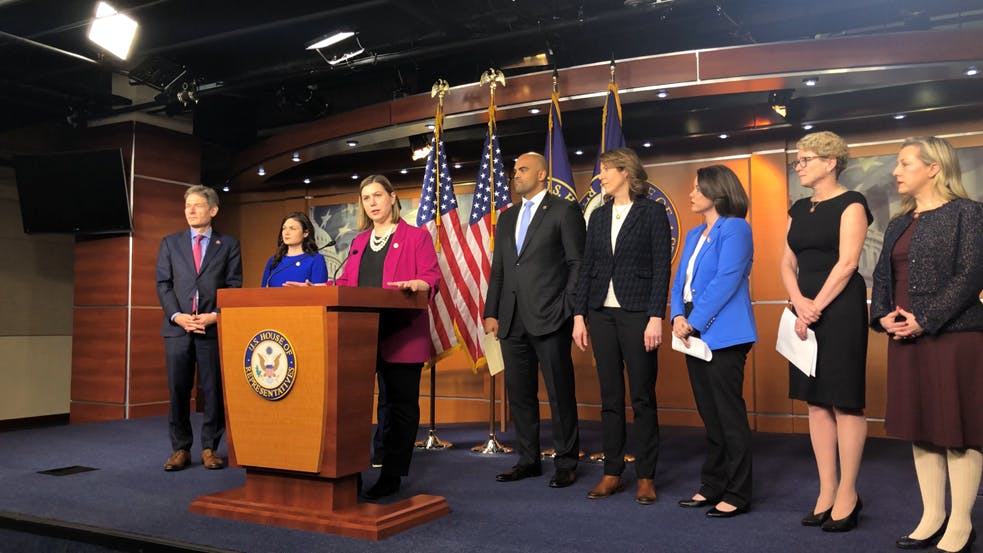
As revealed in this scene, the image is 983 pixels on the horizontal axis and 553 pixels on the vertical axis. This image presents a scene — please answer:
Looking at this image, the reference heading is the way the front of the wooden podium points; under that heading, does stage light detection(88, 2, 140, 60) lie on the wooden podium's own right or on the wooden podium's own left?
on the wooden podium's own right

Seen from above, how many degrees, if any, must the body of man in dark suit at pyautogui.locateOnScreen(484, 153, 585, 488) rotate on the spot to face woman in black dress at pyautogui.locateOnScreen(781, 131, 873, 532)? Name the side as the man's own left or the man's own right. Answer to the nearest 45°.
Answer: approximately 90° to the man's own left

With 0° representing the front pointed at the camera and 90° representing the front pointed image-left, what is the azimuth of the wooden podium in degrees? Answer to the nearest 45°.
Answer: approximately 45°

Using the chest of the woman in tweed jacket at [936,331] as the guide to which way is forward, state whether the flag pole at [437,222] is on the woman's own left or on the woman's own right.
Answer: on the woman's own right

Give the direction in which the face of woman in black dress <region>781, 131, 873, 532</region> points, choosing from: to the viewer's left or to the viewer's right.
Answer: to the viewer's left

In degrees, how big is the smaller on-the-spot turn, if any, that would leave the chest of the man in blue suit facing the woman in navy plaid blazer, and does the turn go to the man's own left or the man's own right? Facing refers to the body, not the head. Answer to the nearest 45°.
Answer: approximately 45° to the man's own left

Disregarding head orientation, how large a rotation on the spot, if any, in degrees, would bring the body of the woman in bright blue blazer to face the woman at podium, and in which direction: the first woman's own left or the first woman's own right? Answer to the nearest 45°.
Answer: approximately 45° to the first woman's own right

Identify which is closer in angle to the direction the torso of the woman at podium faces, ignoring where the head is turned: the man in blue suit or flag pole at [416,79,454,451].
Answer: the man in blue suit

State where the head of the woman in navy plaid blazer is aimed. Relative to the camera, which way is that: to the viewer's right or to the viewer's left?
to the viewer's left
